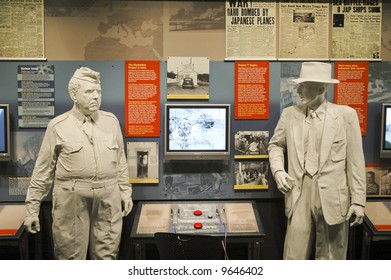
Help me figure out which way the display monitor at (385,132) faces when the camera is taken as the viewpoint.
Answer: facing the viewer

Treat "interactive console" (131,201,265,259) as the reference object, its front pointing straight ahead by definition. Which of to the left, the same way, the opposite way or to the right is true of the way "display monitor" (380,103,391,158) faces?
the same way

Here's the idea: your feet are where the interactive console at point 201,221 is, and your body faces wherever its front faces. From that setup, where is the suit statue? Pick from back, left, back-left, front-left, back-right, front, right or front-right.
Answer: left

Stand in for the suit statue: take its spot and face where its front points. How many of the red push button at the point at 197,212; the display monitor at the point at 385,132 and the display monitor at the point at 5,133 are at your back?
1

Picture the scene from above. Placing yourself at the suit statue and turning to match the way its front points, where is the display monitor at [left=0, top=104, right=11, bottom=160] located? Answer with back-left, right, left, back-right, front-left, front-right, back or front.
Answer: front-right

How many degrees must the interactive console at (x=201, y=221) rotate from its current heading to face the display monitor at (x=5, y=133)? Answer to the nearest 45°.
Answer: approximately 90° to its right

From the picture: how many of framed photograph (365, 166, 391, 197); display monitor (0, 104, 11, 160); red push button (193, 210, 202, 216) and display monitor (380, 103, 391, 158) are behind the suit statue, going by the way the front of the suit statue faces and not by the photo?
2

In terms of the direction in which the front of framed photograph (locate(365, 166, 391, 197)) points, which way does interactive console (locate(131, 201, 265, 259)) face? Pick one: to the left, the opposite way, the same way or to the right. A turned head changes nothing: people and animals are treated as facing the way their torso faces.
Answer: the same way

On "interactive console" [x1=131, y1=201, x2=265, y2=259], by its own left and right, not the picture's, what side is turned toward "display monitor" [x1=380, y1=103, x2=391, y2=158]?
left

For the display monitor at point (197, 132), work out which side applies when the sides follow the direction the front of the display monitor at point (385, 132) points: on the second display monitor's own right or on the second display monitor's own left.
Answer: on the second display monitor's own right

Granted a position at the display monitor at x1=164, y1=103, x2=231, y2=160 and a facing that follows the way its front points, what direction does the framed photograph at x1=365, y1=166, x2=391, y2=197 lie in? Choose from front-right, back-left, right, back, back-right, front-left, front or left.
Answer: left

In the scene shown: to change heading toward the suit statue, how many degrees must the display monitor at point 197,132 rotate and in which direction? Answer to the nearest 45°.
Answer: approximately 45° to its left

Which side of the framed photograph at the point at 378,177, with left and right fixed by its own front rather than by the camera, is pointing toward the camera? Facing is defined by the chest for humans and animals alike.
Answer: front

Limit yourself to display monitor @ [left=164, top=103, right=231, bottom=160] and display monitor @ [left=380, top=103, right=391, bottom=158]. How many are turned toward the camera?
2

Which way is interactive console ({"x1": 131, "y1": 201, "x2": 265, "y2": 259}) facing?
toward the camera

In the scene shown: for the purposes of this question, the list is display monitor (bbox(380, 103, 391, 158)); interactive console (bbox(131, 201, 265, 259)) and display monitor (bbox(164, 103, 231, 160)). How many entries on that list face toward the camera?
3
